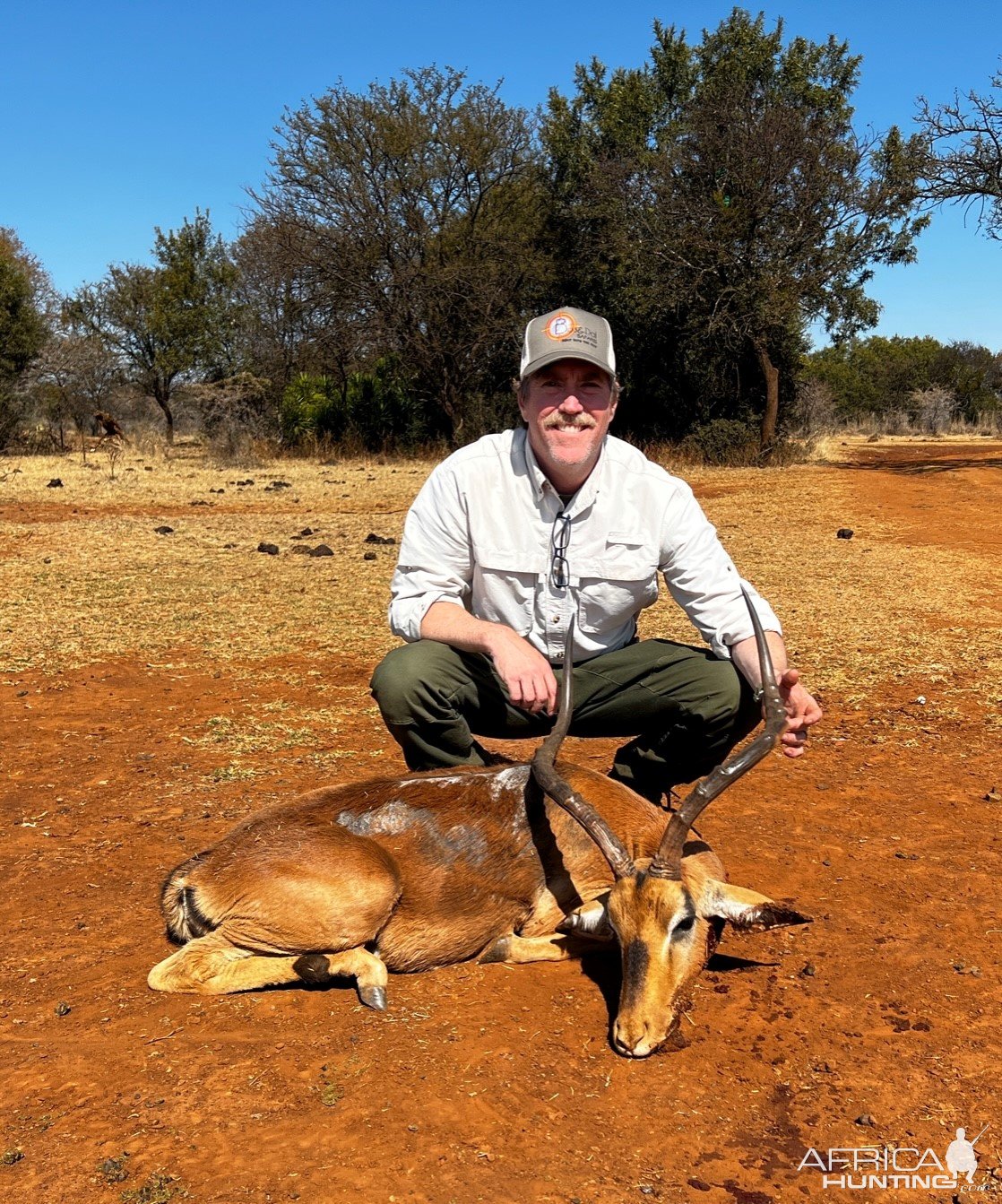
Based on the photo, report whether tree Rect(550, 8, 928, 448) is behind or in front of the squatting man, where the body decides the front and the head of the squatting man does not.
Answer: behind

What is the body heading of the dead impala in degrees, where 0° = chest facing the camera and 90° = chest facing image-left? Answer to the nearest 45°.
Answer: approximately 270°

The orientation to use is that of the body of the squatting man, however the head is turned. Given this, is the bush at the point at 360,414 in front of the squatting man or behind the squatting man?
behind

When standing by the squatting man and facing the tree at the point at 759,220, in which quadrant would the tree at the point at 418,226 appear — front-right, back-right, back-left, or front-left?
front-left

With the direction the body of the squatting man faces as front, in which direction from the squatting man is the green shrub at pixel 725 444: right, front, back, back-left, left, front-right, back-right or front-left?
back

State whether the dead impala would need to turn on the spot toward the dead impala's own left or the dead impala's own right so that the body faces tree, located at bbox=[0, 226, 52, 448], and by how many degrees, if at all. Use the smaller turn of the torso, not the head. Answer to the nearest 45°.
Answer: approximately 135° to the dead impala's own left

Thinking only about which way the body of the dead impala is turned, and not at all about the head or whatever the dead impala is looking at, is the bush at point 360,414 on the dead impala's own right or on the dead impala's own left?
on the dead impala's own left

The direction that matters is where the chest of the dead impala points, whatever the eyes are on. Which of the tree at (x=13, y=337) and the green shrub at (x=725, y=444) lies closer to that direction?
the green shrub

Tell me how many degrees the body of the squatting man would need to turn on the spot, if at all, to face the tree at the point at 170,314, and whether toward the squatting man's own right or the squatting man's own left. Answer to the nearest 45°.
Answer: approximately 135° to the squatting man's own right

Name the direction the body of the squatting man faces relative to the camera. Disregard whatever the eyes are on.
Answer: toward the camera
